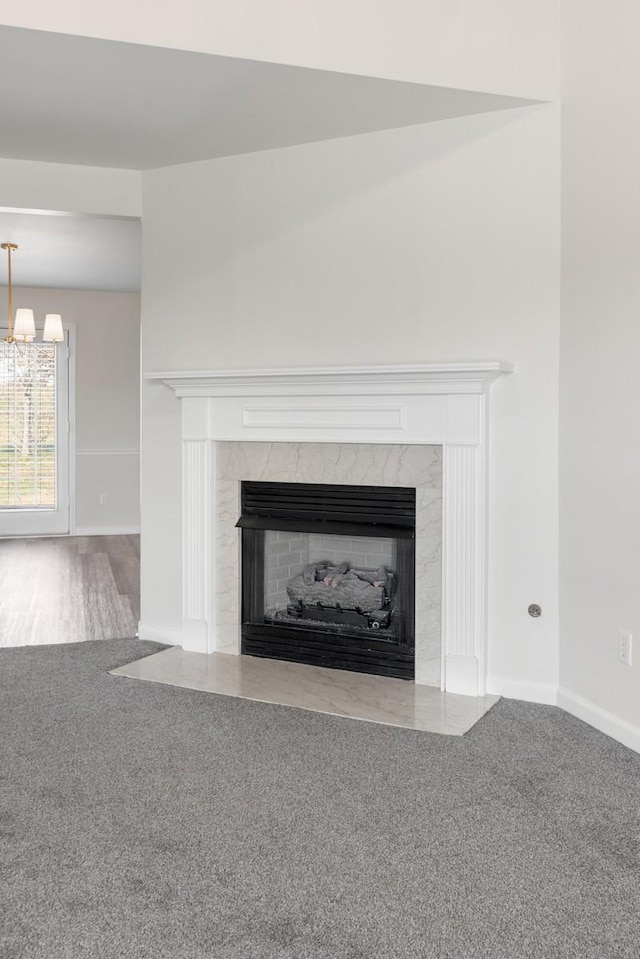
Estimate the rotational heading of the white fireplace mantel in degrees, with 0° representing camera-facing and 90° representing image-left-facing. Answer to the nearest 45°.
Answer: approximately 45°

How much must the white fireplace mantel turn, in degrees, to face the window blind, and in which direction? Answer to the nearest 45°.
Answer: approximately 90° to its right
